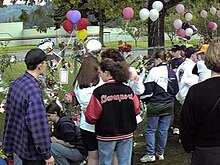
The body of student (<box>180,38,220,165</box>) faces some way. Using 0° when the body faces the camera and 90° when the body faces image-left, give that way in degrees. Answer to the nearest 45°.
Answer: approximately 180°

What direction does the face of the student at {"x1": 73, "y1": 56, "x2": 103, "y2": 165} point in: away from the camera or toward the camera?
away from the camera

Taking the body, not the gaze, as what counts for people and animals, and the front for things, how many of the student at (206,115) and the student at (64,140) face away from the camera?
1

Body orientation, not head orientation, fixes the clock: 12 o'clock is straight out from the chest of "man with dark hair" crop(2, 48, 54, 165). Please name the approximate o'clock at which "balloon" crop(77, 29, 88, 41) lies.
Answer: The balloon is roughly at 11 o'clock from the man with dark hair.

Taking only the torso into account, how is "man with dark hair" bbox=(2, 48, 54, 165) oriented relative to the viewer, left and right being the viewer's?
facing away from the viewer and to the right of the viewer

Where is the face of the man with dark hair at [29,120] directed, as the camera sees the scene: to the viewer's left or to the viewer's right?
to the viewer's right

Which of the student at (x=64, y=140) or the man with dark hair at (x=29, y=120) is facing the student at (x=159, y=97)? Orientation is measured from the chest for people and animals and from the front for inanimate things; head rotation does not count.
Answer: the man with dark hair

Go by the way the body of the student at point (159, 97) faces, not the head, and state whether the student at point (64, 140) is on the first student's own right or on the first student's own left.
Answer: on the first student's own left

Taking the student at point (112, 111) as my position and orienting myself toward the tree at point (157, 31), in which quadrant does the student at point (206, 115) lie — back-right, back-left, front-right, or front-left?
back-right

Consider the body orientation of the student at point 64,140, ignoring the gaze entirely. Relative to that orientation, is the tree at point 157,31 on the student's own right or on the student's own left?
on the student's own right

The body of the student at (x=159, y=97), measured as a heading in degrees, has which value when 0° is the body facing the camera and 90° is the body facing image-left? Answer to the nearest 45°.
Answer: approximately 135°
